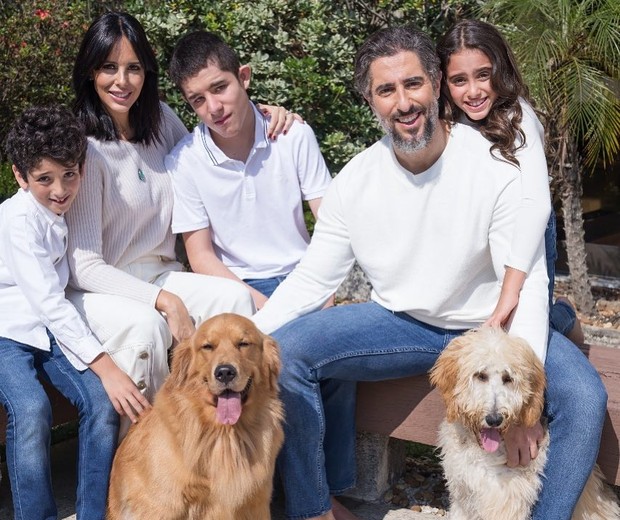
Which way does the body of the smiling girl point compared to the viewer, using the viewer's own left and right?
facing the viewer and to the left of the viewer

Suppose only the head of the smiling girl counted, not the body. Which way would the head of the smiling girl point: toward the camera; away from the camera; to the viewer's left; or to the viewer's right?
toward the camera

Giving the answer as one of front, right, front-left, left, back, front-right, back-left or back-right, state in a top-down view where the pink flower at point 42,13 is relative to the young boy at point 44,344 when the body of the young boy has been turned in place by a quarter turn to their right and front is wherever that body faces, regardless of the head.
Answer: back-right

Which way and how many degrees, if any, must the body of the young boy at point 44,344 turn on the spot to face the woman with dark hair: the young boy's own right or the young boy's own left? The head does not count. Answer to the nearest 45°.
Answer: approximately 90° to the young boy's own left

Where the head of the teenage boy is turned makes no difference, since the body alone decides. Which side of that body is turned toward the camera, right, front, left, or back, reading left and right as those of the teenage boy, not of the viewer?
front

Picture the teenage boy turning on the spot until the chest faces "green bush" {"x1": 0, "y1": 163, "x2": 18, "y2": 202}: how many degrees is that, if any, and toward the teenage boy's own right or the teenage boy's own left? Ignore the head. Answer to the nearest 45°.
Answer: approximately 135° to the teenage boy's own right

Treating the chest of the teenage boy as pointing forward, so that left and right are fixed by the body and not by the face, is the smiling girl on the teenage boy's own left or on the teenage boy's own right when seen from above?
on the teenage boy's own left

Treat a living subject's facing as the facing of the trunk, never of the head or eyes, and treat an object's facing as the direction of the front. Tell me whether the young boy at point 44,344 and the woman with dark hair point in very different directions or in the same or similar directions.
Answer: same or similar directions

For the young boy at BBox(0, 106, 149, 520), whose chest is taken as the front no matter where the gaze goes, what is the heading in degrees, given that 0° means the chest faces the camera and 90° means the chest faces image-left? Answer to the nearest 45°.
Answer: approximately 315°

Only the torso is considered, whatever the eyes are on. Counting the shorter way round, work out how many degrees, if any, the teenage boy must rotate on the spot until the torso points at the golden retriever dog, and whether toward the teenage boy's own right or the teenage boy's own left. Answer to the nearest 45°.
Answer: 0° — they already face it

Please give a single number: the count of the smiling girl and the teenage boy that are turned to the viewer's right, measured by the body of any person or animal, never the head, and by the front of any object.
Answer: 0

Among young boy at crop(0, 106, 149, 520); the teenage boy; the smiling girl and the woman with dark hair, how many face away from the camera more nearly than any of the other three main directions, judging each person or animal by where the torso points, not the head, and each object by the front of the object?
0
